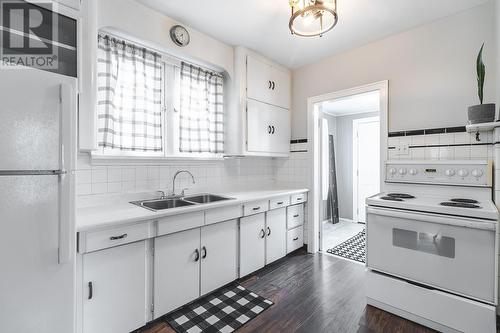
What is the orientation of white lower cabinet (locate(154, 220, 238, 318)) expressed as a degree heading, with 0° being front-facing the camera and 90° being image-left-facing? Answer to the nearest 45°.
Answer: approximately 315°

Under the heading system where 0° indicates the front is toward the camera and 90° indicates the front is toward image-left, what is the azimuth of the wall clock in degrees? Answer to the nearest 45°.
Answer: approximately 315°

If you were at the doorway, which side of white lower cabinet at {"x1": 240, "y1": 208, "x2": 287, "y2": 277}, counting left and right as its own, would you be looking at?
left

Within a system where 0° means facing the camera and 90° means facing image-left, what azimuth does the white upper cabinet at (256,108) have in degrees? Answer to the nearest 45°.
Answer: approximately 315°

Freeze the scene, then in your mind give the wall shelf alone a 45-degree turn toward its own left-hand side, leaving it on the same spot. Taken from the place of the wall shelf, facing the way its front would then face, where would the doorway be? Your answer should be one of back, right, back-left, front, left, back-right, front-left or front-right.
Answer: back

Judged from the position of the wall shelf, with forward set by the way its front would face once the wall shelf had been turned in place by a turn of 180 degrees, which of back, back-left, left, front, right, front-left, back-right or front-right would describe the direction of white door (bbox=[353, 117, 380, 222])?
front-left

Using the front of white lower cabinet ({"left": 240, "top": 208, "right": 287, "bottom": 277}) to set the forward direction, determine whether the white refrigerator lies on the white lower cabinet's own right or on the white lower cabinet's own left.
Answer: on the white lower cabinet's own right

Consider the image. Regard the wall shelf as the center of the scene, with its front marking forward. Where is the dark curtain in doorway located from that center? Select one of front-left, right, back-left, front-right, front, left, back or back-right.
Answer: back-right

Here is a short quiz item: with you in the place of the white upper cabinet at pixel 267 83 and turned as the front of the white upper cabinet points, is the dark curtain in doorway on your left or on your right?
on your left

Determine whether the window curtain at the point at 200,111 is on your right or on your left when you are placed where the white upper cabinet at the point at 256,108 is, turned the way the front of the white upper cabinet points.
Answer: on your right

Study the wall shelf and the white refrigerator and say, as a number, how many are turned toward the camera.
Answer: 2

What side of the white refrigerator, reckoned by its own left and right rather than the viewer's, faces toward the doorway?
left
